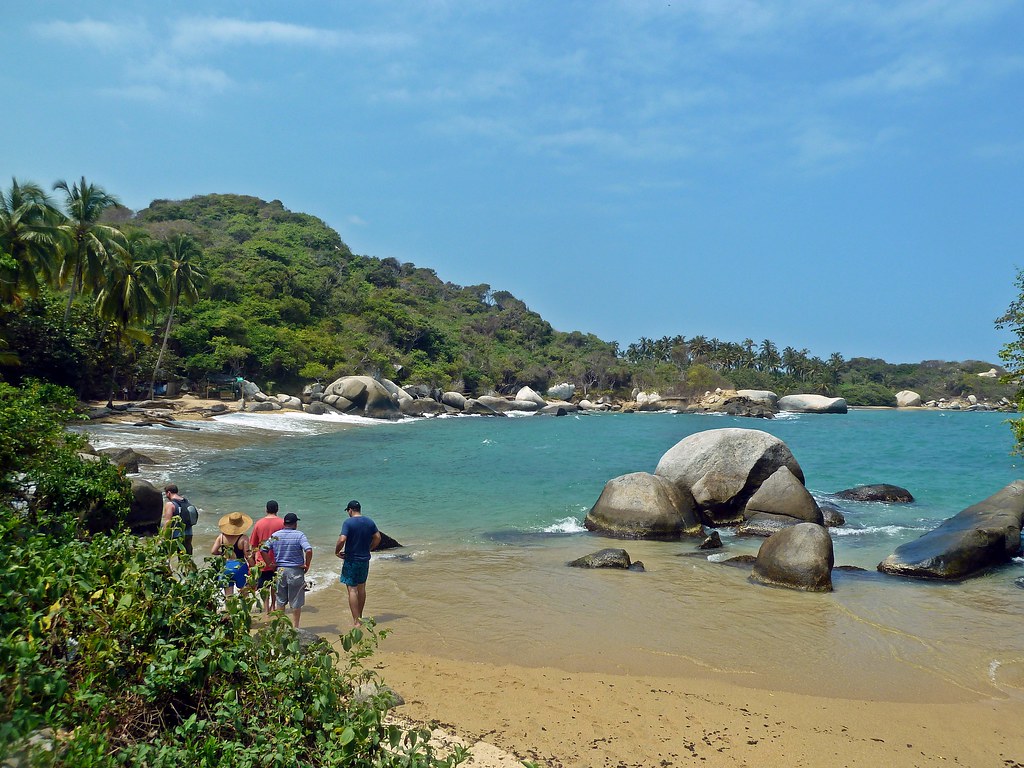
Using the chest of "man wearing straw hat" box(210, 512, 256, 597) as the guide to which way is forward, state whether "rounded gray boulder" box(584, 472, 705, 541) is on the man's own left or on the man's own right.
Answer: on the man's own right

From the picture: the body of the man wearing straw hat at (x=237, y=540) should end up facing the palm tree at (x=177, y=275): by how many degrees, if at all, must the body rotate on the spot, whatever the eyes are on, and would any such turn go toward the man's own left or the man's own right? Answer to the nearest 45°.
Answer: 0° — they already face it

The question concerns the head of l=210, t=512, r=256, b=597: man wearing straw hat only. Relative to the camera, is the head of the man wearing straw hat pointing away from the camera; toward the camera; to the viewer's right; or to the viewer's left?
away from the camera

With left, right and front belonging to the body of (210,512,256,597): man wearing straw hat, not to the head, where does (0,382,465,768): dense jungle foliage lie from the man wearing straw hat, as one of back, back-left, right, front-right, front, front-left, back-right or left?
back

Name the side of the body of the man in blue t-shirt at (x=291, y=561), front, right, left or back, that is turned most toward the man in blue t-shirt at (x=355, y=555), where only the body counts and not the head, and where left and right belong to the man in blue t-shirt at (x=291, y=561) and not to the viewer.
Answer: right

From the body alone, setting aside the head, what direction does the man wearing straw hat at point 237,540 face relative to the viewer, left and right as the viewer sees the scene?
facing away from the viewer

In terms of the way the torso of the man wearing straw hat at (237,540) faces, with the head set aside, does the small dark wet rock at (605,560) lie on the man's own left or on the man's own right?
on the man's own right

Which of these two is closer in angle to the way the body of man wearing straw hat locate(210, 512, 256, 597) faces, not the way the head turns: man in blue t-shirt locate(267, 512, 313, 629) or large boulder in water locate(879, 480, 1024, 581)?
the large boulder in water

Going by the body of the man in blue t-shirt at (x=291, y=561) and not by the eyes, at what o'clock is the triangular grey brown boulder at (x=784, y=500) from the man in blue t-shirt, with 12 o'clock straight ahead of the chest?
The triangular grey brown boulder is roughly at 2 o'clock from the man in blue t-shirt.

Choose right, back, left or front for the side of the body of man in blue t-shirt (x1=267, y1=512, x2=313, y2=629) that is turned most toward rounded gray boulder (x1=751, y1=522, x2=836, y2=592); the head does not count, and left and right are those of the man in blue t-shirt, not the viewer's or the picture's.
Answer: right

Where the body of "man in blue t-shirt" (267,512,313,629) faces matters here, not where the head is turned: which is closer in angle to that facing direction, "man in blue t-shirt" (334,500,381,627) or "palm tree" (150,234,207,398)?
the palm tree

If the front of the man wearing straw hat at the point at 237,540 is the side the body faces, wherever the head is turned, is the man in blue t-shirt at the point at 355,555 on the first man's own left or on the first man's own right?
on the first man's own right

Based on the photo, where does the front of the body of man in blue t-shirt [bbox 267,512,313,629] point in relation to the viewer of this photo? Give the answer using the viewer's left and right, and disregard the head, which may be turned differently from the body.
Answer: facing away from the viewer

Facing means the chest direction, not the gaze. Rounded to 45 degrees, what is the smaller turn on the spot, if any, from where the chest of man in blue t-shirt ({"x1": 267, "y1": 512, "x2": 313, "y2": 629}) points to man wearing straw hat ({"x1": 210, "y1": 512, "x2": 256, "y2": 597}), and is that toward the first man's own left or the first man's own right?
approximately 45° to the first man's own left
